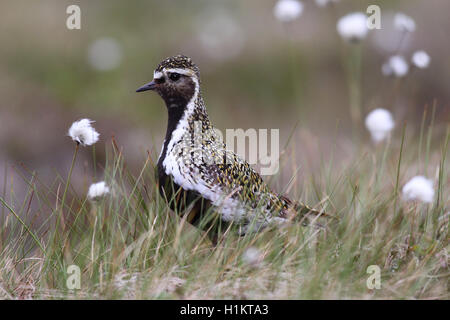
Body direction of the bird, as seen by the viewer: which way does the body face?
to the viewer's left

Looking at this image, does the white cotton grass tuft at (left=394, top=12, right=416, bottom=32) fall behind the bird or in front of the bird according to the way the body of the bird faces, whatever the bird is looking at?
behind

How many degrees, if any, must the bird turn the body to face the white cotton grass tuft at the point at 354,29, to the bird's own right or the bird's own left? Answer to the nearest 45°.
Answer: approximately 135° to the bird's own right

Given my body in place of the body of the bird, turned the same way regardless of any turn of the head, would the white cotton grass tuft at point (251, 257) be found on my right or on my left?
on my left

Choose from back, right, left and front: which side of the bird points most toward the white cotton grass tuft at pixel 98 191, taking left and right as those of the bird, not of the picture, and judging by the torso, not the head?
front

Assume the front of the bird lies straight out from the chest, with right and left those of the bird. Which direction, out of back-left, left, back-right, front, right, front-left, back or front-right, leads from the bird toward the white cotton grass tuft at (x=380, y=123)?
back-right
